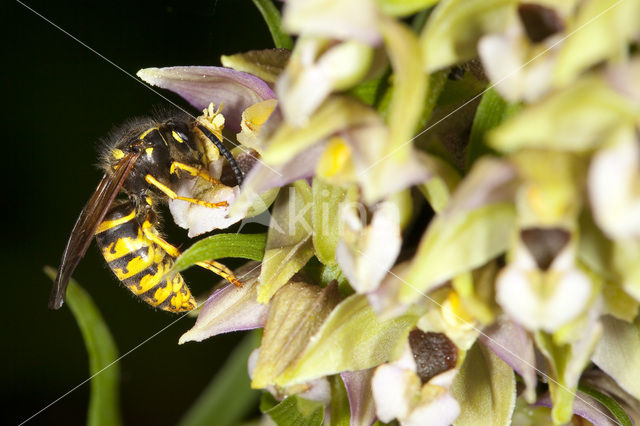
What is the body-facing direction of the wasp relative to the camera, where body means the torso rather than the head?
to the viewer's right
